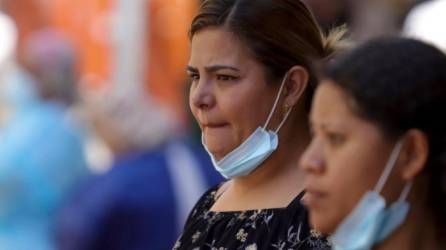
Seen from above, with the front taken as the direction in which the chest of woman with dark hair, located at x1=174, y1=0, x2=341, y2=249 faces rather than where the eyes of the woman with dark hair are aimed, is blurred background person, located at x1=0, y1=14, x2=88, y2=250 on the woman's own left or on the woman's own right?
on the woman's own right

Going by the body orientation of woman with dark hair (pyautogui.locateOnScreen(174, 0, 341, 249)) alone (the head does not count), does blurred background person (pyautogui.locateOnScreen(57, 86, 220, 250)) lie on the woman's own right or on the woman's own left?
on the woman's own right

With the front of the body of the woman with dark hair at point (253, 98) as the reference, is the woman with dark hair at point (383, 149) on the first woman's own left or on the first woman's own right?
on the first woman's own left

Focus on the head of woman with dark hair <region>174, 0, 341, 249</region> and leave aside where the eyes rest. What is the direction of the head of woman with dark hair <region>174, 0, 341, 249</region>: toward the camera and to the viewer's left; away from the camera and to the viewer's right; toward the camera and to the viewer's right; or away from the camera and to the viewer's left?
toward the camera and to the viewer's left

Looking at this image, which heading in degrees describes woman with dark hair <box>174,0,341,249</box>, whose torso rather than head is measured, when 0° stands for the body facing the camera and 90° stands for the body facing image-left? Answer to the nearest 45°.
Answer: approximately 45°
